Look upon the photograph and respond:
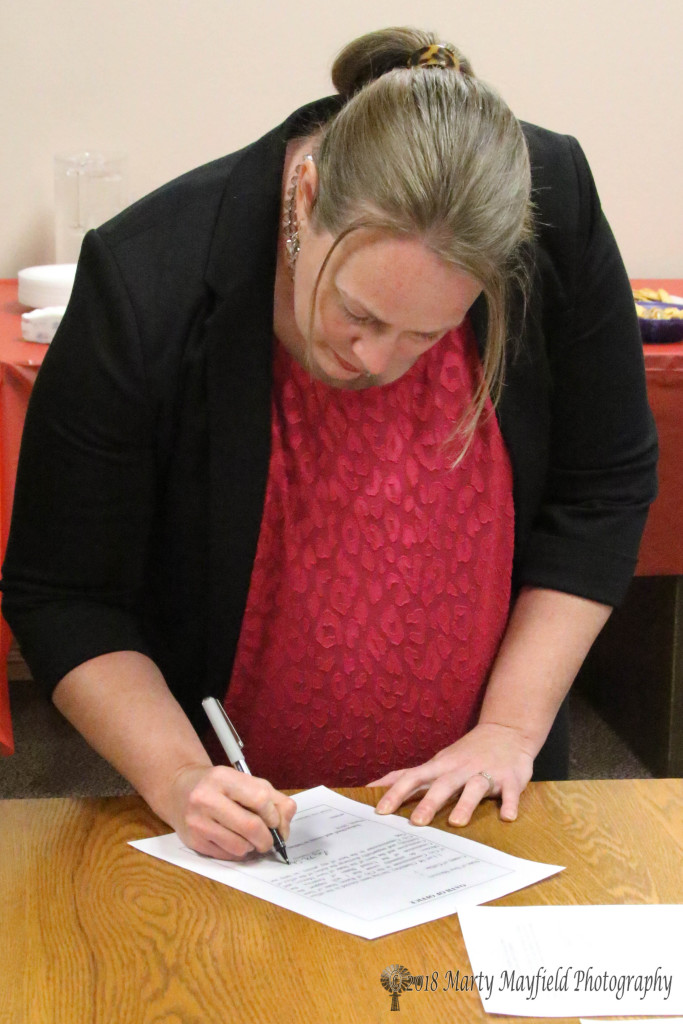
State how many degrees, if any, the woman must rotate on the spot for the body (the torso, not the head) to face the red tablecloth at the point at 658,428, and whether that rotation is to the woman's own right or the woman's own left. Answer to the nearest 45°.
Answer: approximately 135° to the woman's own left

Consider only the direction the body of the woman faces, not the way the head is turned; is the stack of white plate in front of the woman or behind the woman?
behind

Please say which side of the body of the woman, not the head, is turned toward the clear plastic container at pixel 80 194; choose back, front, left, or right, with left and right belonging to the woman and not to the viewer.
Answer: back

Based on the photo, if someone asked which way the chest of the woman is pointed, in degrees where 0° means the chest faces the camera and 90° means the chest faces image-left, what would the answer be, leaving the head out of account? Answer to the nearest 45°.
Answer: approximately 0°

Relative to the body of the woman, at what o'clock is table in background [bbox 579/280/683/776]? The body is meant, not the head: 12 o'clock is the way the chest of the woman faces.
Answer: The table in background is roughly at 7 o'clock from the woman.
